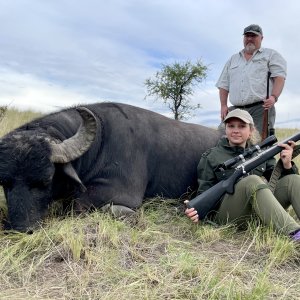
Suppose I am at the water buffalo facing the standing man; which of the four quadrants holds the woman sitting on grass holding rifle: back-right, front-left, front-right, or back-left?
front-right

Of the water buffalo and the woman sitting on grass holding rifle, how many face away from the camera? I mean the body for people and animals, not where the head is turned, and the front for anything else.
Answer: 0

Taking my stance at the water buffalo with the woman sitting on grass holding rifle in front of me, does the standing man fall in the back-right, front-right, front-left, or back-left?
front-left

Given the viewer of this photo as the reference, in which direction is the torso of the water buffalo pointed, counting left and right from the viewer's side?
facing the viewer and to the left of the viewer

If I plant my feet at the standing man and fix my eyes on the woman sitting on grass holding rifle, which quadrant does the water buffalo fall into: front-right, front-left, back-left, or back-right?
front-right

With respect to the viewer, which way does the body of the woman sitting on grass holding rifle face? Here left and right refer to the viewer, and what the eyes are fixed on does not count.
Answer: facing the viewer and to the right of the viewer

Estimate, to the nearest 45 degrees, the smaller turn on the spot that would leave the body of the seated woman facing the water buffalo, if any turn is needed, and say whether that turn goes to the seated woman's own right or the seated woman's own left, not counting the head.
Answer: approximately 135° to the seated woman's own right

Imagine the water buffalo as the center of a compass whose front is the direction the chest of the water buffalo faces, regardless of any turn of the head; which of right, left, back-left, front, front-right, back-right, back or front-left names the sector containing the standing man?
back

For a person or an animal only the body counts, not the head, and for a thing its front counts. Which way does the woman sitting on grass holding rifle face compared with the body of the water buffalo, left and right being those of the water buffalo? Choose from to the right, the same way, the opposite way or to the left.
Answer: to the left
